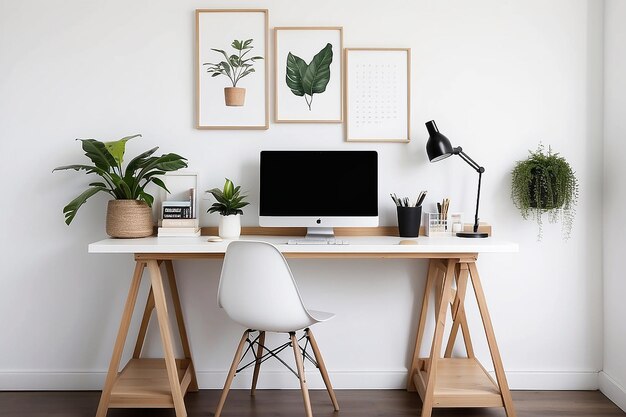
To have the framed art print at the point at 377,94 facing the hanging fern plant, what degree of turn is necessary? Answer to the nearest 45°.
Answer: approximately 90° to its left

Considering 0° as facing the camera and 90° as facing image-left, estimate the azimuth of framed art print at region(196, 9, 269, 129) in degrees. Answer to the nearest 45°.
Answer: approximately 0°

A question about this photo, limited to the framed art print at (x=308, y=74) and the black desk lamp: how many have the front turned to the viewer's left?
1

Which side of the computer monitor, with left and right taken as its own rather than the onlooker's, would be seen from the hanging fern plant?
left

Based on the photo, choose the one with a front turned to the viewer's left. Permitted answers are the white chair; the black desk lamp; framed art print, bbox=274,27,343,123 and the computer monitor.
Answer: the black desk lamp
